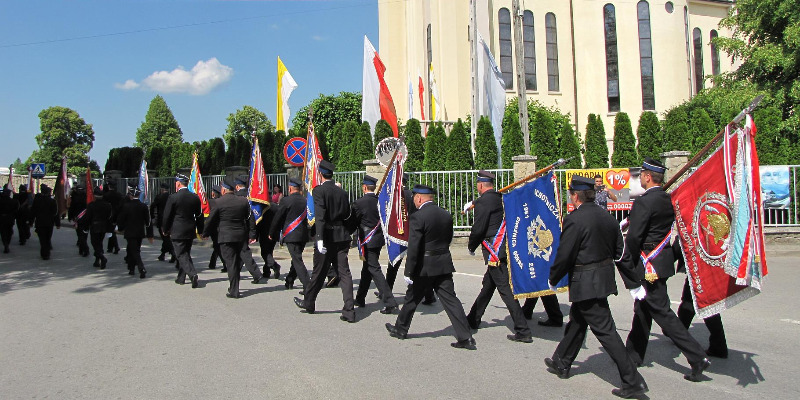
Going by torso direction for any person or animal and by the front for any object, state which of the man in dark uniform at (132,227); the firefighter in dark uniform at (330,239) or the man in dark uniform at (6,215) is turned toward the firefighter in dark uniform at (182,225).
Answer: the firefighter in dark uniform at (330,239)

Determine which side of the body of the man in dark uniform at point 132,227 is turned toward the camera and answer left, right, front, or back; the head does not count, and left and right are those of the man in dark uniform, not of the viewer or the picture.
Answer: back

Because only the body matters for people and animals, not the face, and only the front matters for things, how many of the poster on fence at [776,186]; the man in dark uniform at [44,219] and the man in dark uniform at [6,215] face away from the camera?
2

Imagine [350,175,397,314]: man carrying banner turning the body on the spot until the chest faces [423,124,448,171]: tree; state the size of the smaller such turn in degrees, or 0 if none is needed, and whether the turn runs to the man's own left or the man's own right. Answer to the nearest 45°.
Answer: approximately 45° to the man's own right

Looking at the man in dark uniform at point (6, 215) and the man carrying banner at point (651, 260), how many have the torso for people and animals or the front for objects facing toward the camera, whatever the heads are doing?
0

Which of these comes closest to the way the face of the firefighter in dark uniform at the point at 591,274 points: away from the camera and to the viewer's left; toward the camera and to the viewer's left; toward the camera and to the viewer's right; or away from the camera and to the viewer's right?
away from the camera and to the viewer's left

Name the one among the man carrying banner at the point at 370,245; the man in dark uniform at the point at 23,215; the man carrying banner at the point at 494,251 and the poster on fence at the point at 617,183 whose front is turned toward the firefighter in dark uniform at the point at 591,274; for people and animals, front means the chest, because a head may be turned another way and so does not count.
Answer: the poster on fence

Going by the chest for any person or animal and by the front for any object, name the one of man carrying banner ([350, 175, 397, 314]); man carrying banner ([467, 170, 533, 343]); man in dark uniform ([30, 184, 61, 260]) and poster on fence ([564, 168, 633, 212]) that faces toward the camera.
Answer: the poster on fence

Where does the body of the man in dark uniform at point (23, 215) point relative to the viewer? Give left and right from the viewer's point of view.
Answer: facing away from the viewer

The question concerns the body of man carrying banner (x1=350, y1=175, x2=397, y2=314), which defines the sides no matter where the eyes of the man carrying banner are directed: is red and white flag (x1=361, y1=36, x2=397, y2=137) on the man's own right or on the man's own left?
on the man's own right

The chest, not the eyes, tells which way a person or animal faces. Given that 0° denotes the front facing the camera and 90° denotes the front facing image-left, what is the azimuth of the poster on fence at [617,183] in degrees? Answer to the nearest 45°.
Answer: approximately 0°

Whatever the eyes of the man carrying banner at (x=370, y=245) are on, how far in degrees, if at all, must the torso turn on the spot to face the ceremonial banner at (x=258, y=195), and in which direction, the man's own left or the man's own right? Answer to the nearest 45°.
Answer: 0° — they already face it

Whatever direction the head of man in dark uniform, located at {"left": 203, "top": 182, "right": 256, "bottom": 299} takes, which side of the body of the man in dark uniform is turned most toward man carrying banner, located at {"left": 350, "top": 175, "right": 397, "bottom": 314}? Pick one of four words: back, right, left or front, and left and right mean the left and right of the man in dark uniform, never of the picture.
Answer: back

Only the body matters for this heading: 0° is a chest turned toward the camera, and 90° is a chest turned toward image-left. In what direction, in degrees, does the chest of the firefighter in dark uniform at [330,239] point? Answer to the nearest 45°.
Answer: approximately 135°

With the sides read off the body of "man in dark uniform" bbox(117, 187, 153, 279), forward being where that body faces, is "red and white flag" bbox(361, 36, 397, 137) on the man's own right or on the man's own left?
on the man's own right
